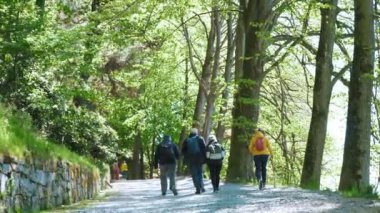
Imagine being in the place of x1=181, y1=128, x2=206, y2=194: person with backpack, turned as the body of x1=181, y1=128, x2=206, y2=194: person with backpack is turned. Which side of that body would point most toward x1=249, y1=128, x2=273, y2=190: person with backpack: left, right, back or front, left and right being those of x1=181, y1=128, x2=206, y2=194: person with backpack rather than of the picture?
right

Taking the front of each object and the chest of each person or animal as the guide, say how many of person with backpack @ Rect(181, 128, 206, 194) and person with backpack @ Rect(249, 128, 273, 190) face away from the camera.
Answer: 2

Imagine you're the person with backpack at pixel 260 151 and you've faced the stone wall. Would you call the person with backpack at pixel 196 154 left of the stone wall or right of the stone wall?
right

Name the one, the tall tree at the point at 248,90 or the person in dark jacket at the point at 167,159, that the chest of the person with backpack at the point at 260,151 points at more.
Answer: the tall tree

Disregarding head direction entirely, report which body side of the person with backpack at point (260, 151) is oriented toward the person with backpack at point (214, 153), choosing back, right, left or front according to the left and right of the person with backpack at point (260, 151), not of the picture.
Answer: left

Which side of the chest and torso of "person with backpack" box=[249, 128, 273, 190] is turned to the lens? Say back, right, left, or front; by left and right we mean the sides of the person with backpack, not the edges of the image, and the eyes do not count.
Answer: back

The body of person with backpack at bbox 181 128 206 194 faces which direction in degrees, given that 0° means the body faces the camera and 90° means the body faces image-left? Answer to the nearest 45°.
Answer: approximately 180°

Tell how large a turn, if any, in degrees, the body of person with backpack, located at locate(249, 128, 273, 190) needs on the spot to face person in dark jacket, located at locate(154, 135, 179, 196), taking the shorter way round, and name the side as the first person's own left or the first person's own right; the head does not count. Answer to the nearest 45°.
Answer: approximately 90° to the first person's own left

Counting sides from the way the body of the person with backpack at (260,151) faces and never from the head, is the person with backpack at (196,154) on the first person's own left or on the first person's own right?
on the first person's own left
